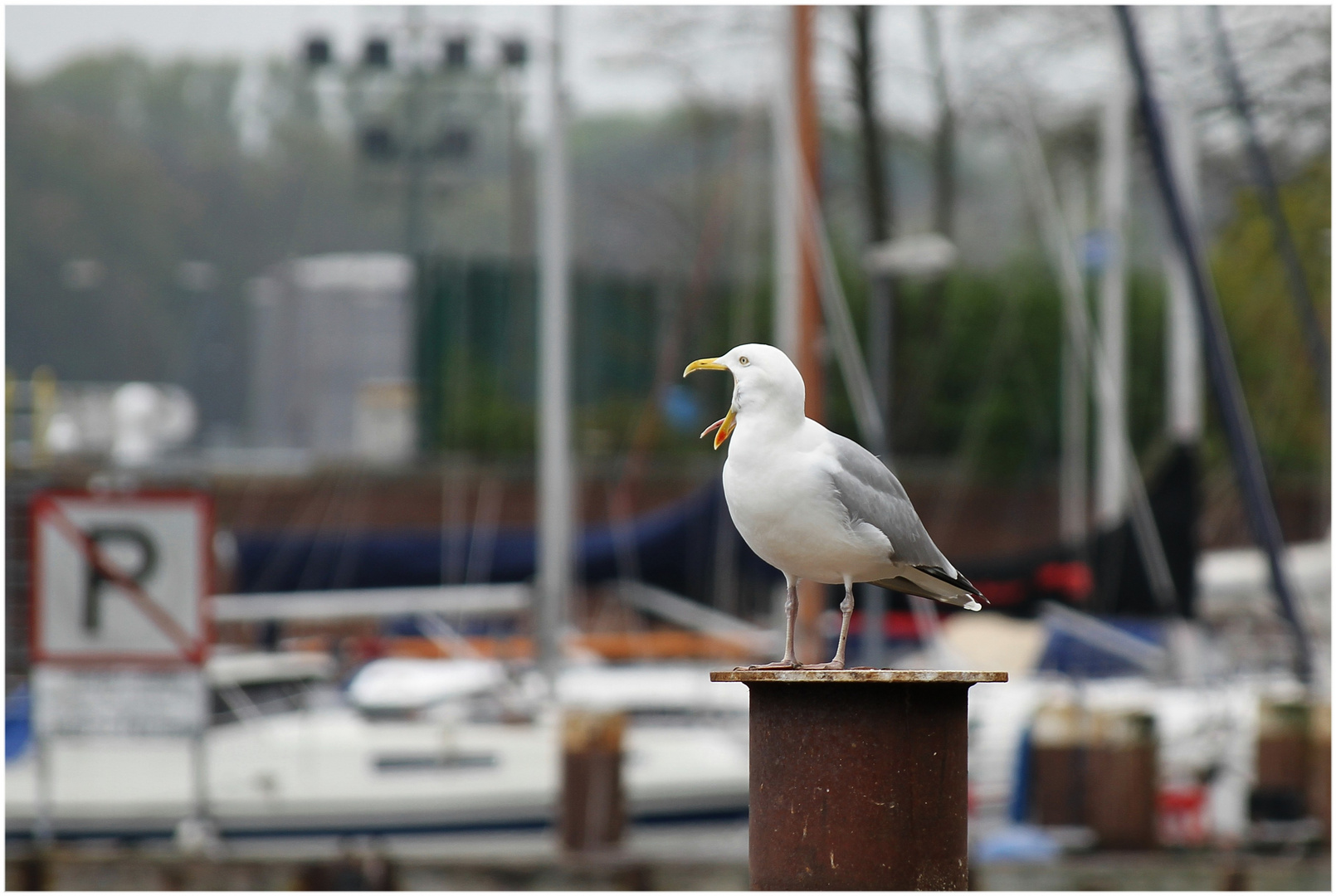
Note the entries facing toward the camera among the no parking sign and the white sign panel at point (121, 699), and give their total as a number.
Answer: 2

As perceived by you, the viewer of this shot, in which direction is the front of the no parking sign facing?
facing the viewer

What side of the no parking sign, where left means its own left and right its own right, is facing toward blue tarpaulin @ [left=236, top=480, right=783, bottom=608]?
back

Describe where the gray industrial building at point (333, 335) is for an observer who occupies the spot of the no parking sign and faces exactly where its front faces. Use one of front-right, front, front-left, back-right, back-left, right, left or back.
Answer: back

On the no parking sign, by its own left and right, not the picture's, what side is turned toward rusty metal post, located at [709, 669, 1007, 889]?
front

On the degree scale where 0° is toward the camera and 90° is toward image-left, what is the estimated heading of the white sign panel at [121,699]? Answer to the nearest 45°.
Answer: approximately 0°

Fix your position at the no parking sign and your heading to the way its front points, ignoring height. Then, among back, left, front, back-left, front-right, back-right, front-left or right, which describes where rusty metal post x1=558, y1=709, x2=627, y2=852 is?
back-left

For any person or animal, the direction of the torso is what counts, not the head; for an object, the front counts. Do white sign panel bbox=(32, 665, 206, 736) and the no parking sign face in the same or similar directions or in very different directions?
same or similar directions

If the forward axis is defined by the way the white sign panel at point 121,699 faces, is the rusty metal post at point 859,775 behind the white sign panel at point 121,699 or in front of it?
in front
